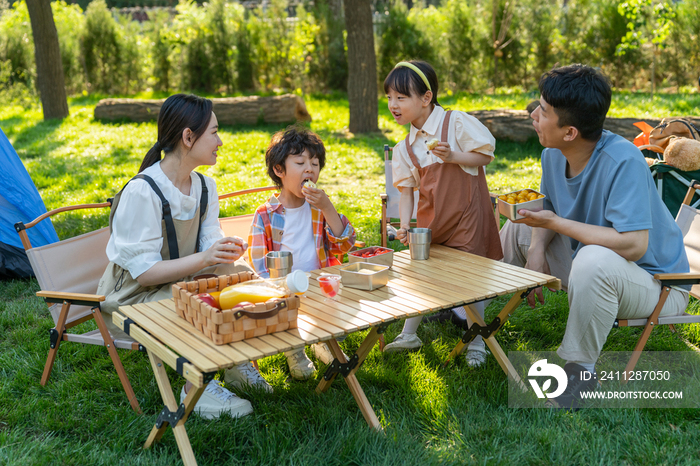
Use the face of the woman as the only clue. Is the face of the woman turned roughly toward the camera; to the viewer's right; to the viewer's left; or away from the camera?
to the viewer's right

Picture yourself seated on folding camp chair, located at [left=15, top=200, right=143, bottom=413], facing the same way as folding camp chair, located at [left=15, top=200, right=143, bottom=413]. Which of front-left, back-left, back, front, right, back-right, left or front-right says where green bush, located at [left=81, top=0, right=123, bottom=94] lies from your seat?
back-left

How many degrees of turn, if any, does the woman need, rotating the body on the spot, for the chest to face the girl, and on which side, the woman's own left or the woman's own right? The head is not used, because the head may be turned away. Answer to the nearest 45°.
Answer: approximately 45° to the woman's own left

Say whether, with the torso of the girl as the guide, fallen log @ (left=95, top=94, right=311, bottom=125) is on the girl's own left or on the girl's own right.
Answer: on the girl's own right

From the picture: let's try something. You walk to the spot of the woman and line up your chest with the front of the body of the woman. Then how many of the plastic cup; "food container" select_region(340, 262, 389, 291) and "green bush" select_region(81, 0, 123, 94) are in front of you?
2

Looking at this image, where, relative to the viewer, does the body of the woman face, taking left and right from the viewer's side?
facing the viewer and to the right of the viewer

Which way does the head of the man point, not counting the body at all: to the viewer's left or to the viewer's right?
to the viewer's left

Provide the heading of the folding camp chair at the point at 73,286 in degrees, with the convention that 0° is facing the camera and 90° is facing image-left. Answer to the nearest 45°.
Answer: approximately 315°

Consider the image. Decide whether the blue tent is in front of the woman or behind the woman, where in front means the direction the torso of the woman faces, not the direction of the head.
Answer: behind

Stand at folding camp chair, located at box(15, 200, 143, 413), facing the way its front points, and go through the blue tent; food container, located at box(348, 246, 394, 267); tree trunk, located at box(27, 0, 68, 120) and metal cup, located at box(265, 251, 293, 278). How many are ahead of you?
2

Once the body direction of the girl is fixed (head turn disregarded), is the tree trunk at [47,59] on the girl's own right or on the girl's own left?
on the girl's own right

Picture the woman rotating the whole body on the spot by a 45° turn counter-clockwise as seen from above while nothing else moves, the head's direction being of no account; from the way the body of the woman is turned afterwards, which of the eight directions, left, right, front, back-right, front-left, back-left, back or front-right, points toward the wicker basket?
right

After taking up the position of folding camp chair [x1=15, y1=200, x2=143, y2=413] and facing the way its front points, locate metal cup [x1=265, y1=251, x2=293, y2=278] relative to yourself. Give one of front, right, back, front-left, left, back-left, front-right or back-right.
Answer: front

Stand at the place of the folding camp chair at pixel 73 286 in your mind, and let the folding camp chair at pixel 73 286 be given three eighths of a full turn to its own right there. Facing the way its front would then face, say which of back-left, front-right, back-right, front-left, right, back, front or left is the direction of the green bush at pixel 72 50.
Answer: right
